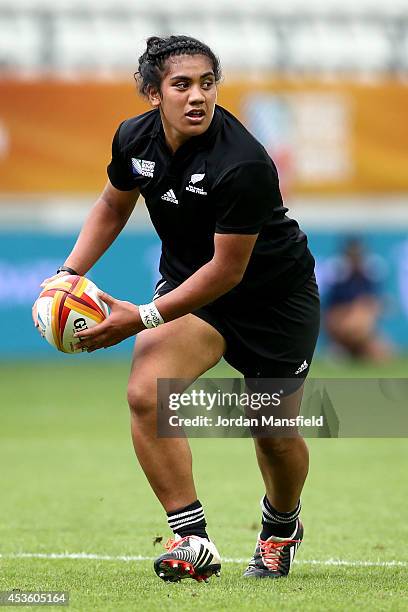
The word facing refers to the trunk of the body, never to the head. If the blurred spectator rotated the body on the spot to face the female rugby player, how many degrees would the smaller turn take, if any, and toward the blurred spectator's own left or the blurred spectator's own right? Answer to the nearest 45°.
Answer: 0° — they already face them

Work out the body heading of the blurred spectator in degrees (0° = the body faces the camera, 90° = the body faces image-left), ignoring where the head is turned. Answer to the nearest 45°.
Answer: approximately 0°

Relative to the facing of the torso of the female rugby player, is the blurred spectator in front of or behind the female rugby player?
behind

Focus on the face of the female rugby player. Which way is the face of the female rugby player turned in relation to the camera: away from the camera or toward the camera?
toward the camera

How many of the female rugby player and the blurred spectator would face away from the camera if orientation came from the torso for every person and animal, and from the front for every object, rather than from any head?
0

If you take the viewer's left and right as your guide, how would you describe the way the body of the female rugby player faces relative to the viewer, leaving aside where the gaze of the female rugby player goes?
facing the viewer and to the left of the viewer
